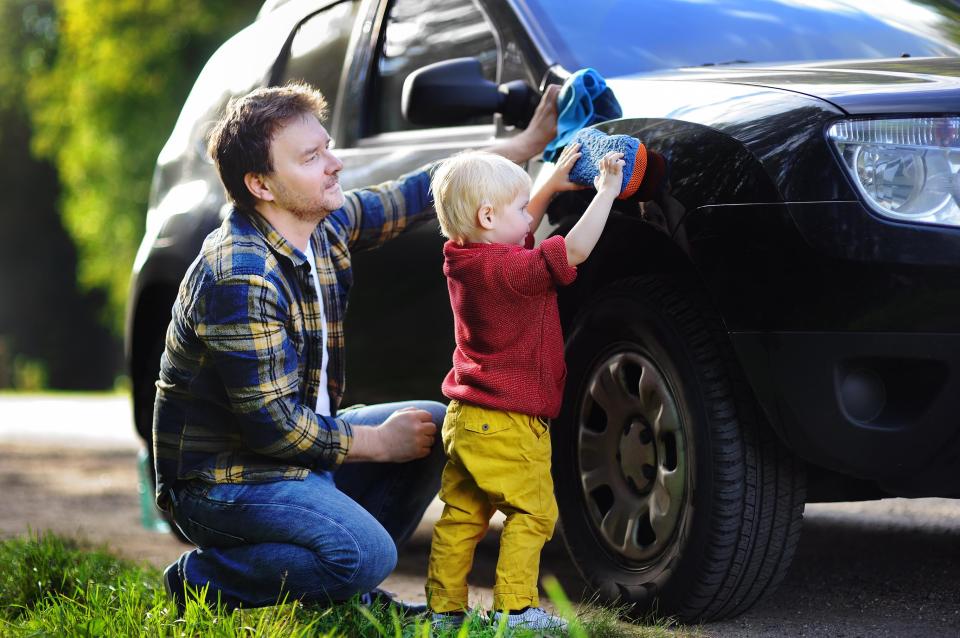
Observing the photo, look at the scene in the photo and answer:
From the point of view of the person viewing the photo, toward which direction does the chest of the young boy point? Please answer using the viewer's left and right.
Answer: facing away from the viewer and to the right of the viewer

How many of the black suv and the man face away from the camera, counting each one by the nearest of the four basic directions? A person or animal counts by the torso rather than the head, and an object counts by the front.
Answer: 0

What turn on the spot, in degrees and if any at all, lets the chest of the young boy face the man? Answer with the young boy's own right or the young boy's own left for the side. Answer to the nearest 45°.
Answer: approximately 135° to the young boy's own left

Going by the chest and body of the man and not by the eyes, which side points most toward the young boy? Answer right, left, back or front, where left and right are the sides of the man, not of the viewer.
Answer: front

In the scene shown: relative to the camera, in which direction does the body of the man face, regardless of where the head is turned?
to the viewer's right

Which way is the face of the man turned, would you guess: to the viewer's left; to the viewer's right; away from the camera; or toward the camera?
to the viewer's right

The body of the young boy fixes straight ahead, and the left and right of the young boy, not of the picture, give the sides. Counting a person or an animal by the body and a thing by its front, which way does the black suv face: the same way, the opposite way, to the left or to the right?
to the right

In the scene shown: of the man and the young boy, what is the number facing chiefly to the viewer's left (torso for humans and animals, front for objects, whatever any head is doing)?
0
